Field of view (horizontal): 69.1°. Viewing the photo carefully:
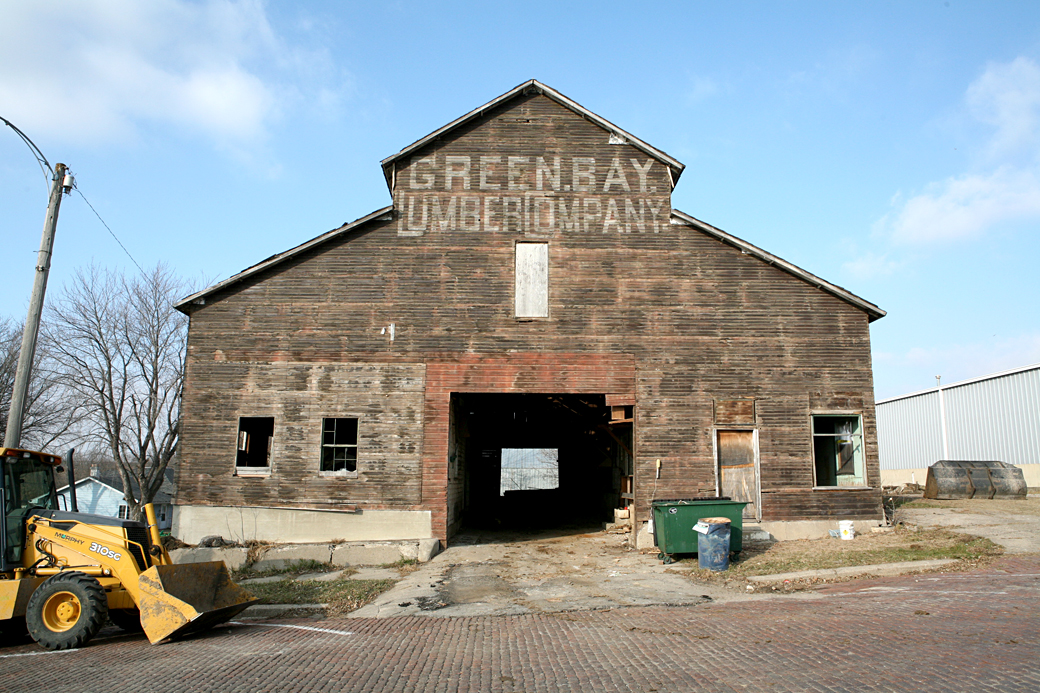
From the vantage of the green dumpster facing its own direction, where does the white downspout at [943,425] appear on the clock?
The white downspout is roughly at 7 o'clock from the green dumpster.

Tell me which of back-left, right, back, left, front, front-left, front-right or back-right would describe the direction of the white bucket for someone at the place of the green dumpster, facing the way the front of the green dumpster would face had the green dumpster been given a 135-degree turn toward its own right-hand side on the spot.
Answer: right

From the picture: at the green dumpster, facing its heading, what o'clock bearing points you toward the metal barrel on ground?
The metal barrel on ground is roughly at 11 o'clock from the green dumpster.

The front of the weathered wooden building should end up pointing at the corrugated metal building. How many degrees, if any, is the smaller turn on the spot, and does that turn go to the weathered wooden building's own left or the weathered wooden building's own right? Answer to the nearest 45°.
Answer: approximately 135° to the weathered wooden building's own left

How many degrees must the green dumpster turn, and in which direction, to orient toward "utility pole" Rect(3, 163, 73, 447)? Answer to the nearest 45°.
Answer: approximately 45° to its right

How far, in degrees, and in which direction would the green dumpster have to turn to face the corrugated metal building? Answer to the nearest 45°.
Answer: approximately 135° to its left

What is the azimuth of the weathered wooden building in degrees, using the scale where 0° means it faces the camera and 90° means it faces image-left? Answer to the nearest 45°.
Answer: approximately 0°

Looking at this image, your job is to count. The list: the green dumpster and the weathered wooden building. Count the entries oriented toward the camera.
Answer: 2

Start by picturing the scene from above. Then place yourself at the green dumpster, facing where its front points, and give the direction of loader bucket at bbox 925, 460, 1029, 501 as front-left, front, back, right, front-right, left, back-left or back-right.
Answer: back-left
